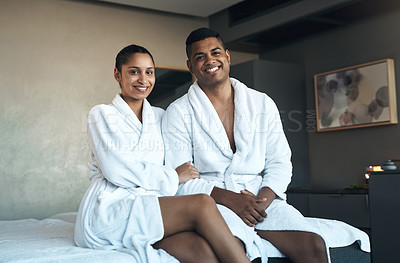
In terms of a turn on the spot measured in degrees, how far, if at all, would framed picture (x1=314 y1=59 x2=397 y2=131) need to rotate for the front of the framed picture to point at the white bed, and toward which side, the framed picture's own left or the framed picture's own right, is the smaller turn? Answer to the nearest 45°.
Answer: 0° — it already faces it

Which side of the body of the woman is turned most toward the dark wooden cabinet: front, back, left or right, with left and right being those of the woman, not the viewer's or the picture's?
left

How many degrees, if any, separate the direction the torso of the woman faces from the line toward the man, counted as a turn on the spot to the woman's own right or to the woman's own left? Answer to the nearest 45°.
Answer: approximately 90° to the woman's own left

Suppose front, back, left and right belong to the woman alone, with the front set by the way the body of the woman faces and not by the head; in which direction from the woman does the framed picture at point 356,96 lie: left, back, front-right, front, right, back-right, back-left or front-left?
left

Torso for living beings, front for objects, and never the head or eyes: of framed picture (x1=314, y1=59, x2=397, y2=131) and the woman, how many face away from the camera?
0
